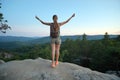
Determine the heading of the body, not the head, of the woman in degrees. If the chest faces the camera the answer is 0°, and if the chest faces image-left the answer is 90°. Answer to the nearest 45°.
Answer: approximately 180°
